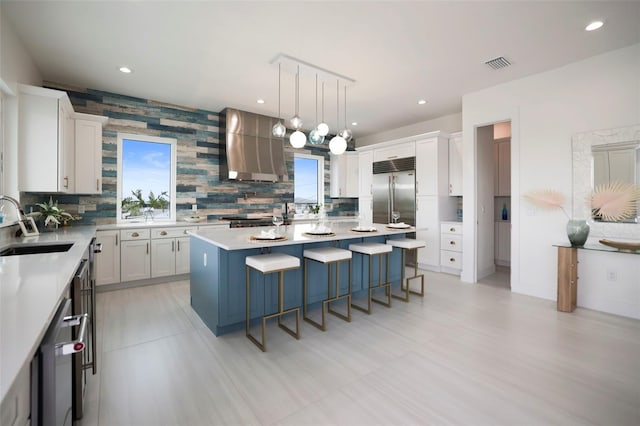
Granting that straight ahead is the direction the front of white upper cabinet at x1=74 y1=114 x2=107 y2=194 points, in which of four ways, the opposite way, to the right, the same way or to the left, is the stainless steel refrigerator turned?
to the right

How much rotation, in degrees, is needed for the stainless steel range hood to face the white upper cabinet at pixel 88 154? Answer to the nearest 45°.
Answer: approximately 90° to its right

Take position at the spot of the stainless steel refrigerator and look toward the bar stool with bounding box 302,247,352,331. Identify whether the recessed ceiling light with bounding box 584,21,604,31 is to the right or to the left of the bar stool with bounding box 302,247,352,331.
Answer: left

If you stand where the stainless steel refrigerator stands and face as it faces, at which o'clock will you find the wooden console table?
The wooden console table is roughly at 9 o'clock from the stainless steel refrigerator.

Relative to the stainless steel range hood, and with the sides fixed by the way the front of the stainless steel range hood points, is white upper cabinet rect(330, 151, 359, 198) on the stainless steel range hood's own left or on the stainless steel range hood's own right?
on the stainless steel range hood's own left

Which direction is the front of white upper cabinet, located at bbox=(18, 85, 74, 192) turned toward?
to the viewer's right

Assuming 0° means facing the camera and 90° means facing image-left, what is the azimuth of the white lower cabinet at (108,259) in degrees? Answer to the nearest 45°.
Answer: approximately 0°
